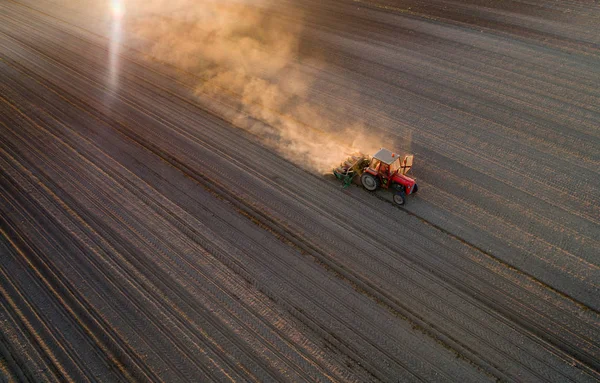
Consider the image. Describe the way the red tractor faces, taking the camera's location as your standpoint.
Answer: facing the viewer and to the right of the viewer
